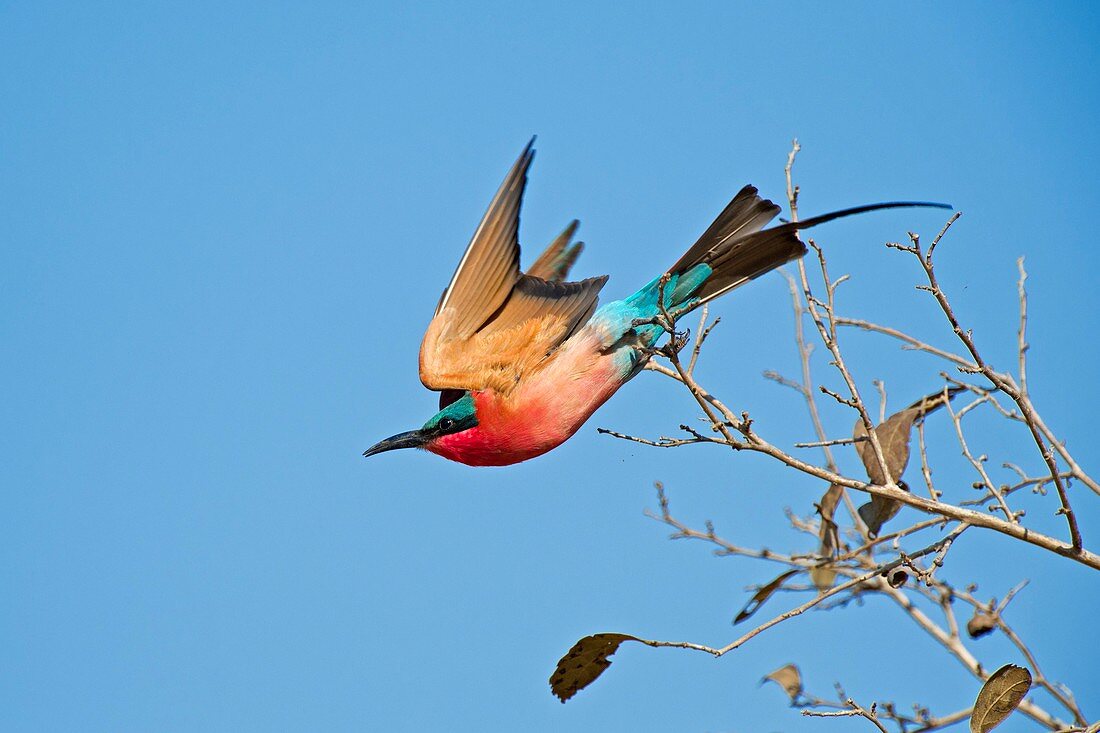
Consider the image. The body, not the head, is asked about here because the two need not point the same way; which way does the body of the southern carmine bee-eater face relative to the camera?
to the viewer's left

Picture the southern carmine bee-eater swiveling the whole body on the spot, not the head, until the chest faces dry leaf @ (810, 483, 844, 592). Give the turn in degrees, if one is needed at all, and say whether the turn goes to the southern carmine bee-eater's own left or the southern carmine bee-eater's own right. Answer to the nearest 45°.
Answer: approximately 135° to the southern carmine bee-eater's own right
